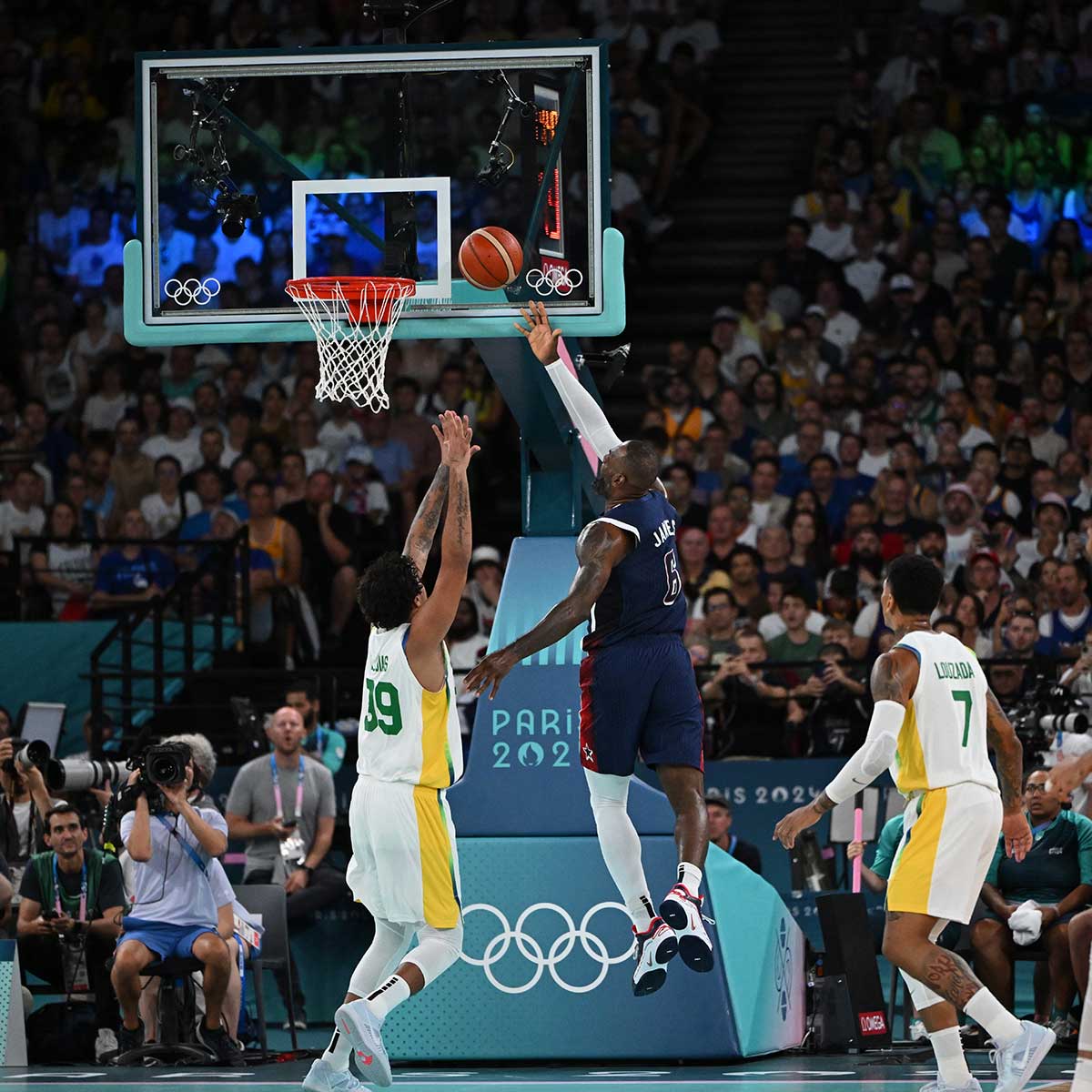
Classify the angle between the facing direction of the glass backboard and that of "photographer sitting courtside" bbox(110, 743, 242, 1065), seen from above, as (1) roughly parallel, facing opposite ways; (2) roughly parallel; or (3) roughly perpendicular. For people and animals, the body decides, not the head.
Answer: roughly parallel

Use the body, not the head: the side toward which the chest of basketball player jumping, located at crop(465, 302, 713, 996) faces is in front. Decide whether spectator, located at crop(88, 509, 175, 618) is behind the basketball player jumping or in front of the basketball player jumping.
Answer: in front

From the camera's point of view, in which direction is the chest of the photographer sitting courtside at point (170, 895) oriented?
toward the camera

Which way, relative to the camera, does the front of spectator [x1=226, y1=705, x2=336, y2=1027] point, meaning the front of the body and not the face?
toward the camera

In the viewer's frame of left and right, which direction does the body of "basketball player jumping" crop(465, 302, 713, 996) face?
facing away from the viewer and to the left of the viewer

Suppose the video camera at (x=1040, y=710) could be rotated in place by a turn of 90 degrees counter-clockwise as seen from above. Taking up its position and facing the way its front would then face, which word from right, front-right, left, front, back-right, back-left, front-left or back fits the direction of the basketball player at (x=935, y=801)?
back-right

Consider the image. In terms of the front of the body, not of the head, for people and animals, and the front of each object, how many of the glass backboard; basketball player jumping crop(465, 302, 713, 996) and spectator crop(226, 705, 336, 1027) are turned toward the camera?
2

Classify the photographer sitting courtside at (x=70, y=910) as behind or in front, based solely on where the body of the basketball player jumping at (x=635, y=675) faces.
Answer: in front

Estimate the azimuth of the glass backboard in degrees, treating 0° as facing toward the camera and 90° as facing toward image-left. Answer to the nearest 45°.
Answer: approximately 0°

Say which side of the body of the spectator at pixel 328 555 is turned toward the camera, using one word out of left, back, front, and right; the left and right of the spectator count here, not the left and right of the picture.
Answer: front

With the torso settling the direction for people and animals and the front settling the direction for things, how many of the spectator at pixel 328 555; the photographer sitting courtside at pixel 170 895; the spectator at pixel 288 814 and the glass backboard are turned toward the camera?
4

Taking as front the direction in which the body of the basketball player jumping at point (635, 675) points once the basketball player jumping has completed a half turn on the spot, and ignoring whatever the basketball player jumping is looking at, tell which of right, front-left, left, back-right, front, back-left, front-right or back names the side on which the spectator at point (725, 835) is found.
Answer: back-left

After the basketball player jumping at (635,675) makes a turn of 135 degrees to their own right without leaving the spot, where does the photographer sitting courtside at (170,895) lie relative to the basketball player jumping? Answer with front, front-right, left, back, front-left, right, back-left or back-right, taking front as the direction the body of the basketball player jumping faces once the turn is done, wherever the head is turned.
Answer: back-left

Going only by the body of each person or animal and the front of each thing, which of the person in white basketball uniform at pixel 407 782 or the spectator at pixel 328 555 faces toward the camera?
the spectator

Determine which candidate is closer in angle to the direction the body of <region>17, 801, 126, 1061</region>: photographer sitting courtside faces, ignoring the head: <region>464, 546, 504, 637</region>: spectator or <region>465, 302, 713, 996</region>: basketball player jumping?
the basketball player jumping
